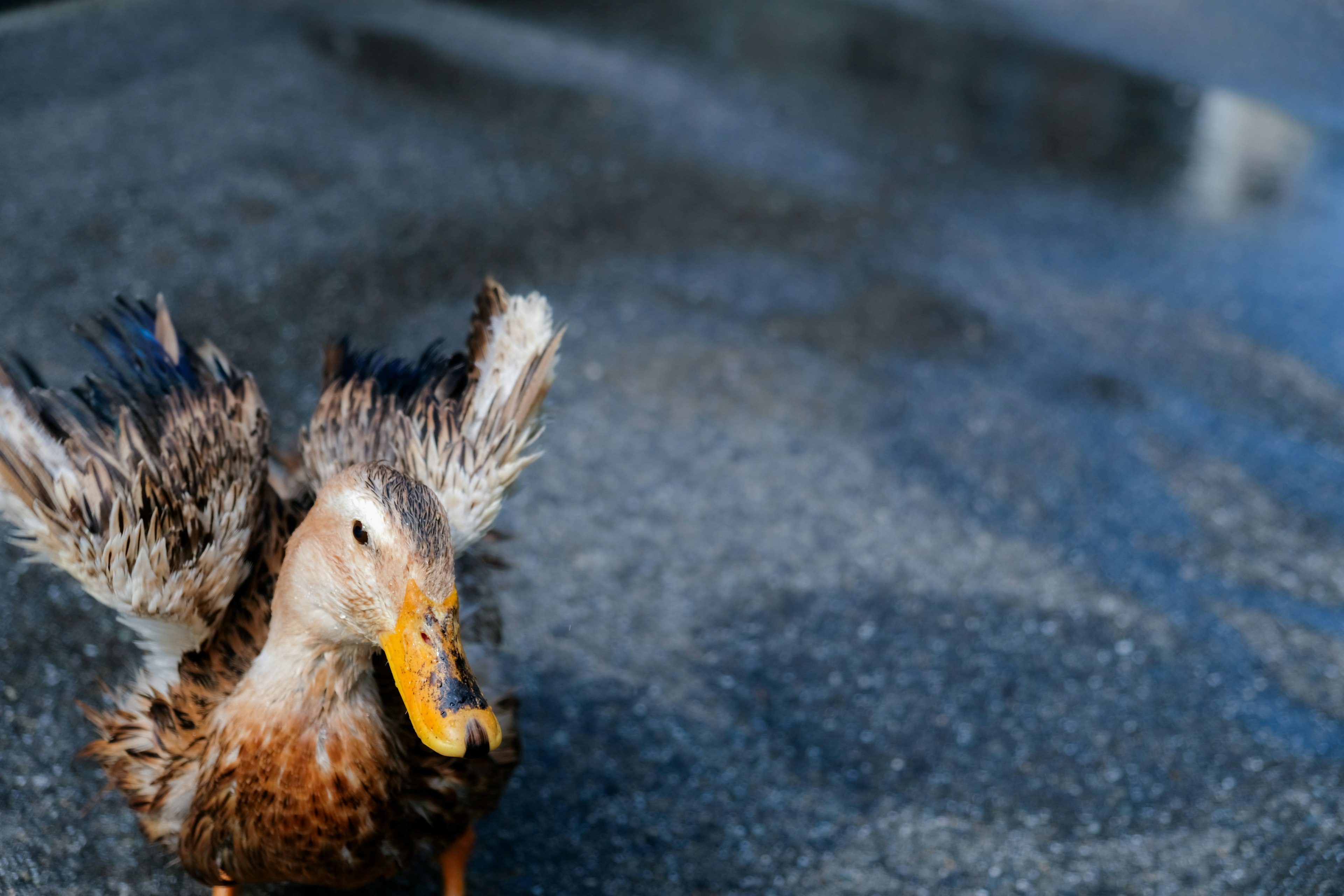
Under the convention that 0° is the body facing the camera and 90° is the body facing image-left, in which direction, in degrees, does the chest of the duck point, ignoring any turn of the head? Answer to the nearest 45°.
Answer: approximately 0°
